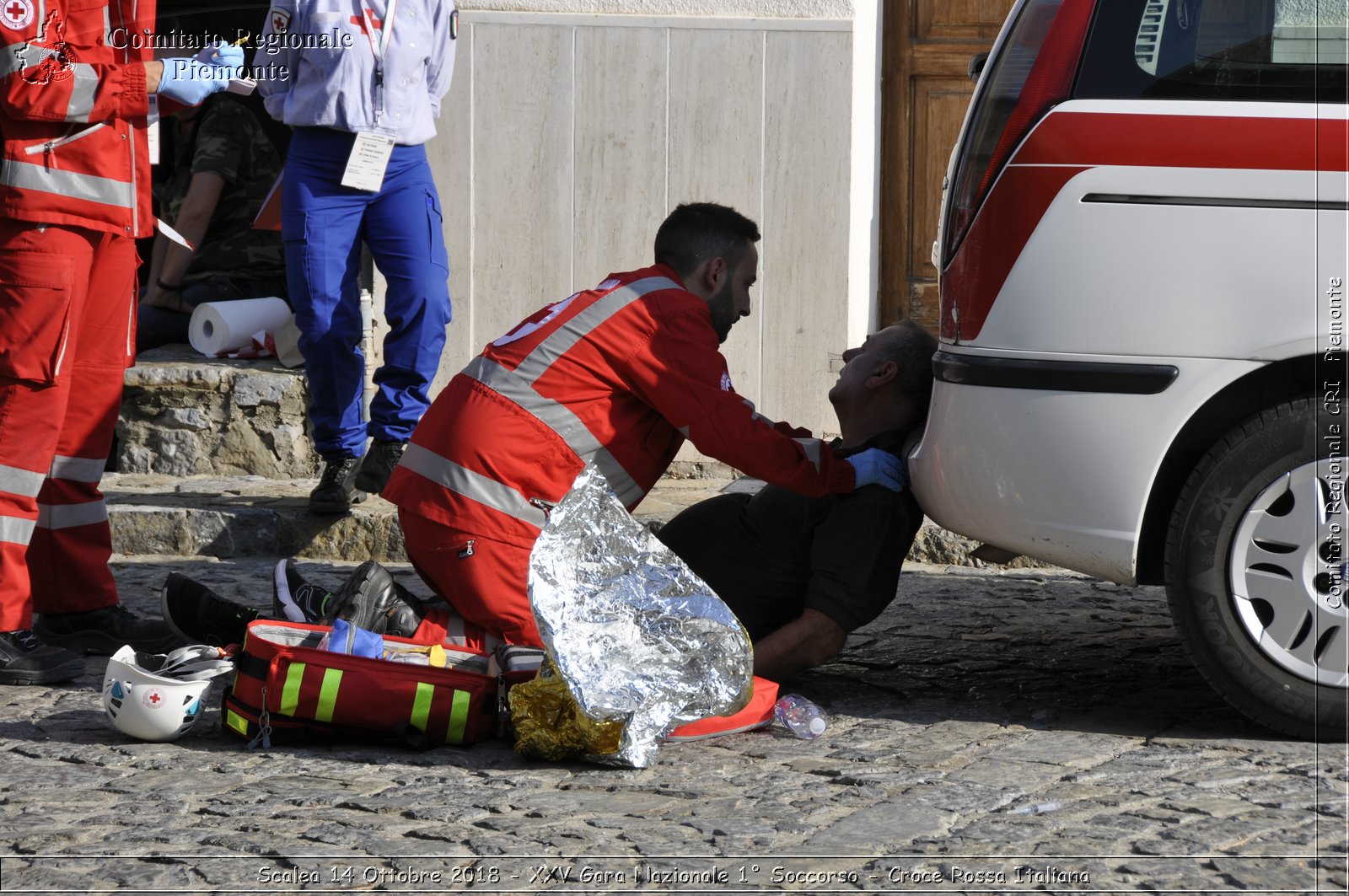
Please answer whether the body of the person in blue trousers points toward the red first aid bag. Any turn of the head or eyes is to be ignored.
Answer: yes

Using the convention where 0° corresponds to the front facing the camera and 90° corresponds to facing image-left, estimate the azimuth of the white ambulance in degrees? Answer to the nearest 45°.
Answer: approximately 270°

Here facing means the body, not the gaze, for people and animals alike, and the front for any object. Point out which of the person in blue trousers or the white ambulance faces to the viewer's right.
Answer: the white ambulance

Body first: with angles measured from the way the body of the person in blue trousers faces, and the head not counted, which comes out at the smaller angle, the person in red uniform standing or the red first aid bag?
the red first aid bag

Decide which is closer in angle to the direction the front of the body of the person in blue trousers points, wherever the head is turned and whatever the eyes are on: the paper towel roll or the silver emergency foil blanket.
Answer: the silver emergency foil blanket

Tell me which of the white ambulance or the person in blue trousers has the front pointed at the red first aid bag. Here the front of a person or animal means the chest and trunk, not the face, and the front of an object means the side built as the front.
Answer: the person in blue trousers

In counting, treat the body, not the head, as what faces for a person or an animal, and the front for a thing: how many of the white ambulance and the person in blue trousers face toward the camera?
1

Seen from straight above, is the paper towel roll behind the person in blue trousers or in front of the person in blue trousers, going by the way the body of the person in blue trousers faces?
behind

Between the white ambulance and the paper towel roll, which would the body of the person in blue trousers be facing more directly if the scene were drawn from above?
the white ambulance
